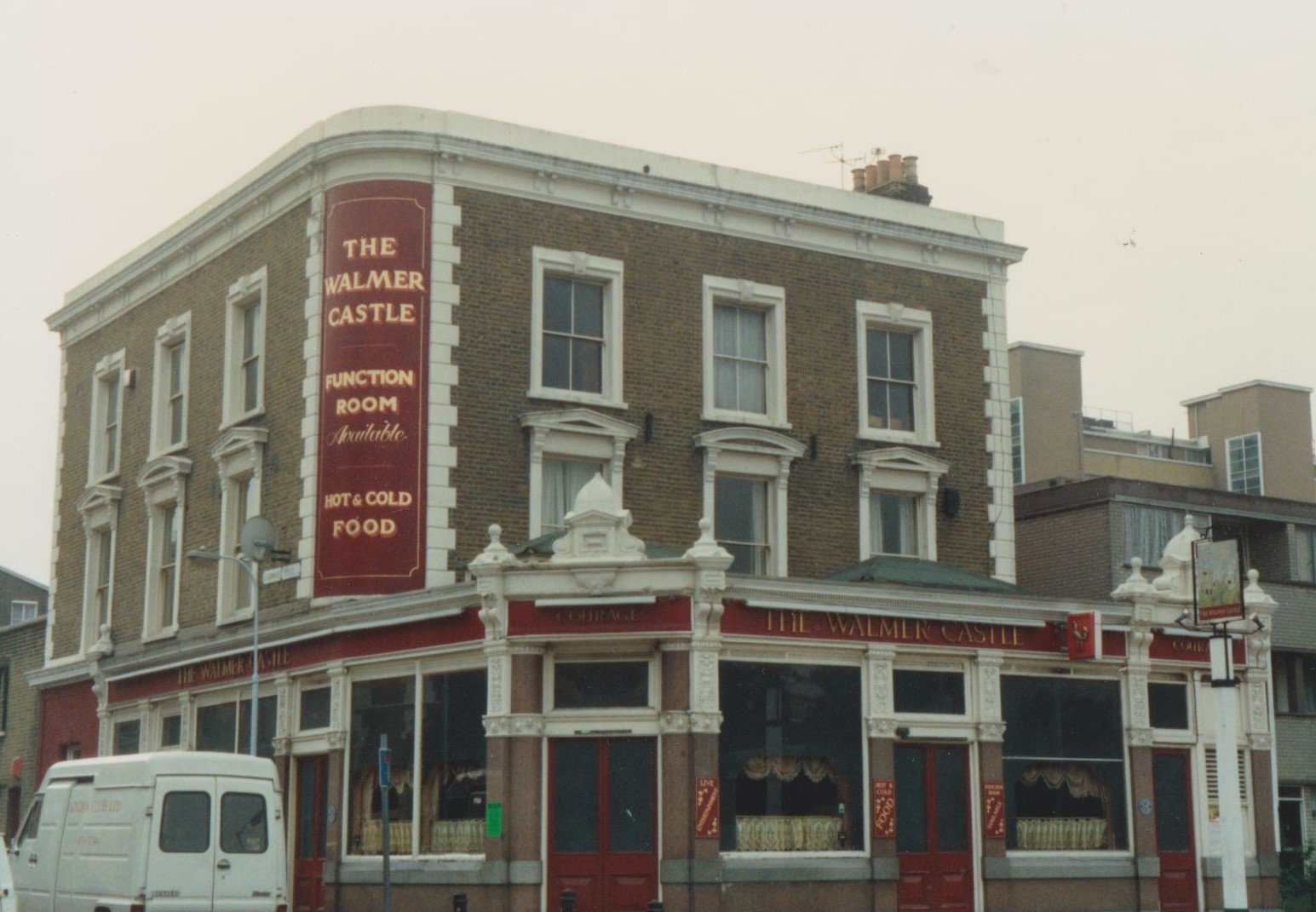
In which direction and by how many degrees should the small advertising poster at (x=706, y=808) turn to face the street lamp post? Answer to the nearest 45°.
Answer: approximately 135° to its right

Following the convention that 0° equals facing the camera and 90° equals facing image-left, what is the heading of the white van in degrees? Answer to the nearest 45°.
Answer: approximately 135°

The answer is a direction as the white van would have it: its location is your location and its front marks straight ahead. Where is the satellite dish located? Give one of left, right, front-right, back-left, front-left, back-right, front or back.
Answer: front-right

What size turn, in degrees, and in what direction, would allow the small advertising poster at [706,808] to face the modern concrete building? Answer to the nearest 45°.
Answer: approximately 135° to its left

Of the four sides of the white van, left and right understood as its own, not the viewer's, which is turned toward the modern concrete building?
right

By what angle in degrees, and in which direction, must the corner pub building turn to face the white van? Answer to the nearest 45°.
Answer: approximately 45° to its right

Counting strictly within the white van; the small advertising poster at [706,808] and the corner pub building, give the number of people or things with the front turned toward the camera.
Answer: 2

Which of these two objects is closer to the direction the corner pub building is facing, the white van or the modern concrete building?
the white van

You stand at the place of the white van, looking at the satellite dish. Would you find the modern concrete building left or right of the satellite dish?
right

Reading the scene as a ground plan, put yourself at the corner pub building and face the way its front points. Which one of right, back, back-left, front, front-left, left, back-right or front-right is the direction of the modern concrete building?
back-left

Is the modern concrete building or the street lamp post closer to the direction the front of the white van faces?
the street lamp post

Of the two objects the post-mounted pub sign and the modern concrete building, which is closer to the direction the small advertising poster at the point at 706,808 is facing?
the post-mounted pub sign

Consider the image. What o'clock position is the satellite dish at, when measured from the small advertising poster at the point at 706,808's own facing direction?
The satellite dish is roughly at 4 o'clock from the small advertising poster.

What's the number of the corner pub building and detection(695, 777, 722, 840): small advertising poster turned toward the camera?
2
